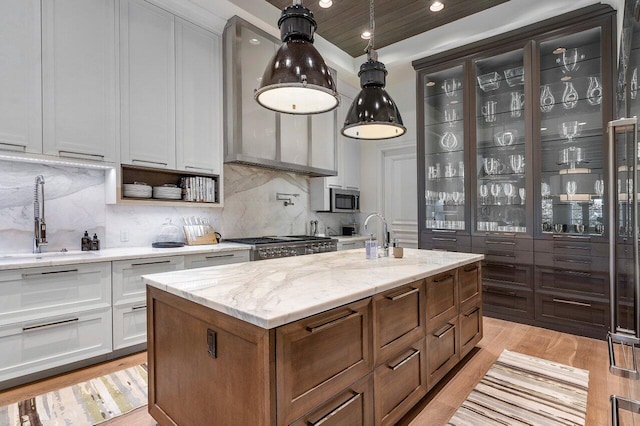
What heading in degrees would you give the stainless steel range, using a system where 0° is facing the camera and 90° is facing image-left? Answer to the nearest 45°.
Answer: approximately 315°

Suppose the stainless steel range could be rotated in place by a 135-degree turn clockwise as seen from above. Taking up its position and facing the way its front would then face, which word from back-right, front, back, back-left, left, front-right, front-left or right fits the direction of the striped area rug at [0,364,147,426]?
front-left

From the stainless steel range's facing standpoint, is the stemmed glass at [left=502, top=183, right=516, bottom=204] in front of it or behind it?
in front

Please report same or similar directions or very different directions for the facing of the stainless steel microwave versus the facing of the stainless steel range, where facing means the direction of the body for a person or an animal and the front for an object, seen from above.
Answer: same or similar directions

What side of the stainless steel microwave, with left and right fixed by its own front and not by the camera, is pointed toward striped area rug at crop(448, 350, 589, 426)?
front

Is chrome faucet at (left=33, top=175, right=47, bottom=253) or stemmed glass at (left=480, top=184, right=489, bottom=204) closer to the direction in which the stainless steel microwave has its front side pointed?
the stemmed glass

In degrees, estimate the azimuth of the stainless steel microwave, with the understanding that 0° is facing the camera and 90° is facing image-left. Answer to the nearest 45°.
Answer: approximately 315°

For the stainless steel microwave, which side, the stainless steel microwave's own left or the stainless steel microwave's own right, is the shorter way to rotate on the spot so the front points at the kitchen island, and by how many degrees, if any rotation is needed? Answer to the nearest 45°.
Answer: approximately 45° to the stainless steel microwave's own right

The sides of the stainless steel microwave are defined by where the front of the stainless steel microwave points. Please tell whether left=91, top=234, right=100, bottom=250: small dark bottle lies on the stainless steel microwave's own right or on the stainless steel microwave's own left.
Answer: on the stainless steel microwave's own right

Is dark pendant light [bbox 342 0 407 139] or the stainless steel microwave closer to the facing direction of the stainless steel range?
the dark pendant light

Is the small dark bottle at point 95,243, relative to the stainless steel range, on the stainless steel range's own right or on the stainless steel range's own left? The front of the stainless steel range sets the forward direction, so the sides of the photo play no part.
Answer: on the stainless steel range's own right

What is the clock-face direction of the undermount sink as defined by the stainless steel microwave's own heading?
The undermount sink is roughly at 3 o'clock from the stainless steel microwave.
